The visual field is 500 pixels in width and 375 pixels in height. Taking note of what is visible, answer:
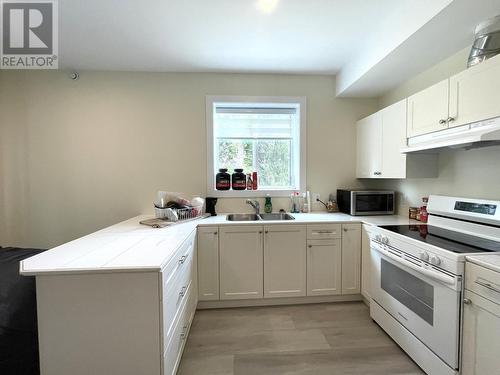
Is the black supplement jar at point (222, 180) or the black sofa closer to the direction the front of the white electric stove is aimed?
the black sofa

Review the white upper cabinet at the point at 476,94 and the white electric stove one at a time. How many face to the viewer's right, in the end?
0

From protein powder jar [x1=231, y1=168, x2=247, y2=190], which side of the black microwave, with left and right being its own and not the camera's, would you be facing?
right

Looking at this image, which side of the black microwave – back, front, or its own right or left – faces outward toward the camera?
front

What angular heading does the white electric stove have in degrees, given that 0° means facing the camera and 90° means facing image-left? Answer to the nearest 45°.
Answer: approximately 45°

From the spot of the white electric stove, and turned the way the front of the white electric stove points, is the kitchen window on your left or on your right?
on your right

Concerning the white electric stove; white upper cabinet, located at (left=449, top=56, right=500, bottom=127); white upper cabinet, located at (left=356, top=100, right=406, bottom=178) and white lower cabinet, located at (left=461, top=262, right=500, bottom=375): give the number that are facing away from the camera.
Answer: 0

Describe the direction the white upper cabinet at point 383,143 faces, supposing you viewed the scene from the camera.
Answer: facing the viewer and to the left of the viewer

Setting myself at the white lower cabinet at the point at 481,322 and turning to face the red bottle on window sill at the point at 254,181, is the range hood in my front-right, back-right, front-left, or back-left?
front-right

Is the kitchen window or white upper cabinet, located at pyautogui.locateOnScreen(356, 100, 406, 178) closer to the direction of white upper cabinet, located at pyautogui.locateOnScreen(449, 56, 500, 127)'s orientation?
the kitchen window
